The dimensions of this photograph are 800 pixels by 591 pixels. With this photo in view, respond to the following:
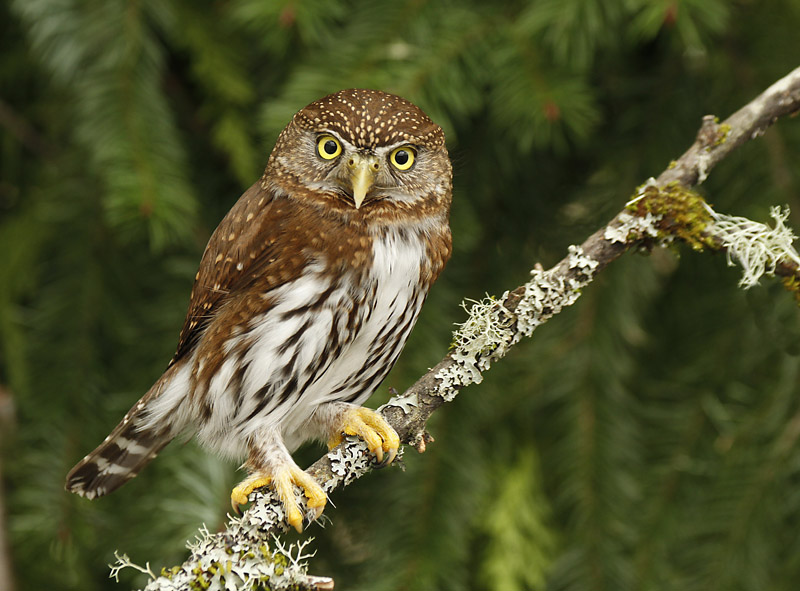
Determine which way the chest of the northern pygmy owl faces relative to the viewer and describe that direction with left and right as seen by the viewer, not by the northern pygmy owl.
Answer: facing the viewer and to the right of the viewer
